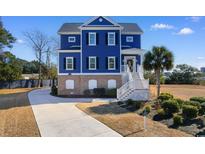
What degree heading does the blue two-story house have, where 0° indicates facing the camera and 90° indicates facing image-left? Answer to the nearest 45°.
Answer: approximately 0°

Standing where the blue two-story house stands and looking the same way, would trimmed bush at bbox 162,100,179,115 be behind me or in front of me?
in front

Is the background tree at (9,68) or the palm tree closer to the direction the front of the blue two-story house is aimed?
the palm tree

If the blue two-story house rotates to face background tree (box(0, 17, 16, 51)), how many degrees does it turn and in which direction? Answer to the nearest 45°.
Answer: approximately 135° to its right

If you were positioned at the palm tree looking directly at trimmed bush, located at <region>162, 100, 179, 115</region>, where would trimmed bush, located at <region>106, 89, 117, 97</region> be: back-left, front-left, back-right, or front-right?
back-right
